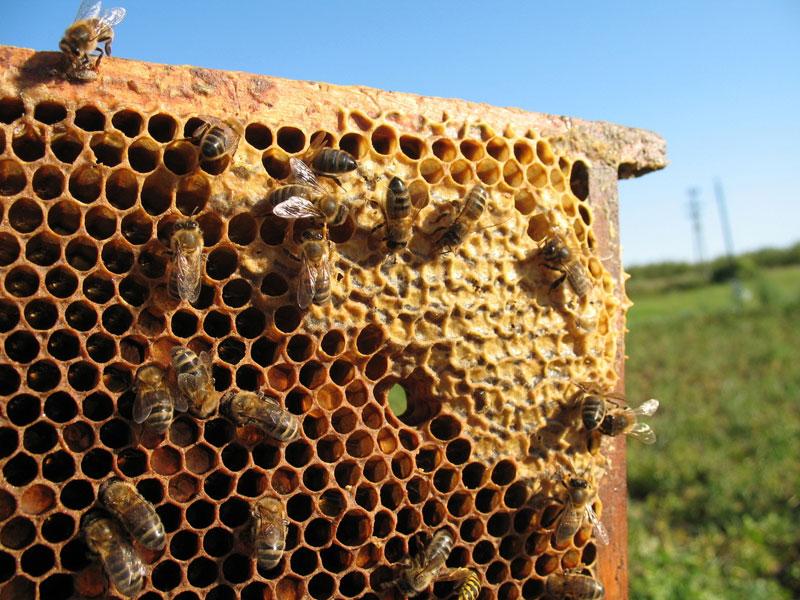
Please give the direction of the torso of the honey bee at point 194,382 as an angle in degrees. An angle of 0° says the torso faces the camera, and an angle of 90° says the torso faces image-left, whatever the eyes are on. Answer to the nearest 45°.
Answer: approximately 315°

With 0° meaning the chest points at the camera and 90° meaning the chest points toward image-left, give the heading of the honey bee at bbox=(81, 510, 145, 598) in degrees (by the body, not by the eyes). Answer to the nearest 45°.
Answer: approximately 135°

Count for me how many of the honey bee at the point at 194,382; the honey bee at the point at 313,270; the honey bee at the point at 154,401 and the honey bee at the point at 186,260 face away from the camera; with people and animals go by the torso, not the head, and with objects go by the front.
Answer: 3

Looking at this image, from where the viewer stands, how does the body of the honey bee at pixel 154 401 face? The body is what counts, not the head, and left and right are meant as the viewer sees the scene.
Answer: facing away from the viewer

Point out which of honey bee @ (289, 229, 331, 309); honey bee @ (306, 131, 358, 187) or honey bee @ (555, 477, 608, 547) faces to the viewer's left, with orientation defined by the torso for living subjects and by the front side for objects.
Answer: honey bee @ (306, 131, 358, 187)

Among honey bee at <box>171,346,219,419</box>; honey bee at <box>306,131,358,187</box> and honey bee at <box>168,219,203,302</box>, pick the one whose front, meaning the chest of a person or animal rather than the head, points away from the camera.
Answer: honey bee at <box>168,219,203,302</box>

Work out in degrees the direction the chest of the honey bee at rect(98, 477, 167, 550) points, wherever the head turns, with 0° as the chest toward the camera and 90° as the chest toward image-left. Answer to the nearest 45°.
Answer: approximately 135°

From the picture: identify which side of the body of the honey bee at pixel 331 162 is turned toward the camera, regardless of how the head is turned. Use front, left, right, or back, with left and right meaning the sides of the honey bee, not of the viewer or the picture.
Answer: left
